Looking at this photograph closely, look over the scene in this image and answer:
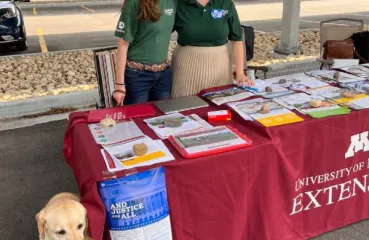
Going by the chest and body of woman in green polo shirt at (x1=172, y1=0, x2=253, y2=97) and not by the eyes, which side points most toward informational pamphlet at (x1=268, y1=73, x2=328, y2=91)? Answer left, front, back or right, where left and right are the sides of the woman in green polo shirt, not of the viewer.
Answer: left

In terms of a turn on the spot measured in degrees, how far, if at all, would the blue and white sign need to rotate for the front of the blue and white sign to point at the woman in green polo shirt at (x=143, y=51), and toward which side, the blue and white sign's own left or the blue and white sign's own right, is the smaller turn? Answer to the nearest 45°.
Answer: approximately 180°

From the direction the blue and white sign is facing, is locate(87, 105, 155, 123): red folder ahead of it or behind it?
behind

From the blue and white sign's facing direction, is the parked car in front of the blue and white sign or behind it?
behind

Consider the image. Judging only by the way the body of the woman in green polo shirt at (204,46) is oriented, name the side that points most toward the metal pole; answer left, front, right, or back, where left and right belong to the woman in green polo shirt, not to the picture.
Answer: back

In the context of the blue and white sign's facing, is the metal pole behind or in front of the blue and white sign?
behind

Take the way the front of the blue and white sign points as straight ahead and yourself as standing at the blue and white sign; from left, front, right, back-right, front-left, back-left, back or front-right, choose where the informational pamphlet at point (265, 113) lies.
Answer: back-left

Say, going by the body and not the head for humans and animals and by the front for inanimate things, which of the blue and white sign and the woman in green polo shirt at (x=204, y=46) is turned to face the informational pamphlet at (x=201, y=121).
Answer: the woman in green polo shirt

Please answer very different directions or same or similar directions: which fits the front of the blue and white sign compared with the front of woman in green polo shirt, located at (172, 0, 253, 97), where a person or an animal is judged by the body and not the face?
same or similar directions

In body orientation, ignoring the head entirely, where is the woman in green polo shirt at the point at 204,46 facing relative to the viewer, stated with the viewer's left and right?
facing the viewer

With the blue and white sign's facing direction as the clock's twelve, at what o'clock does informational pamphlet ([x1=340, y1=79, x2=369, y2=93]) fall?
The informational pamphlet is roughly at 8 o'clock from the blue and white sign.
